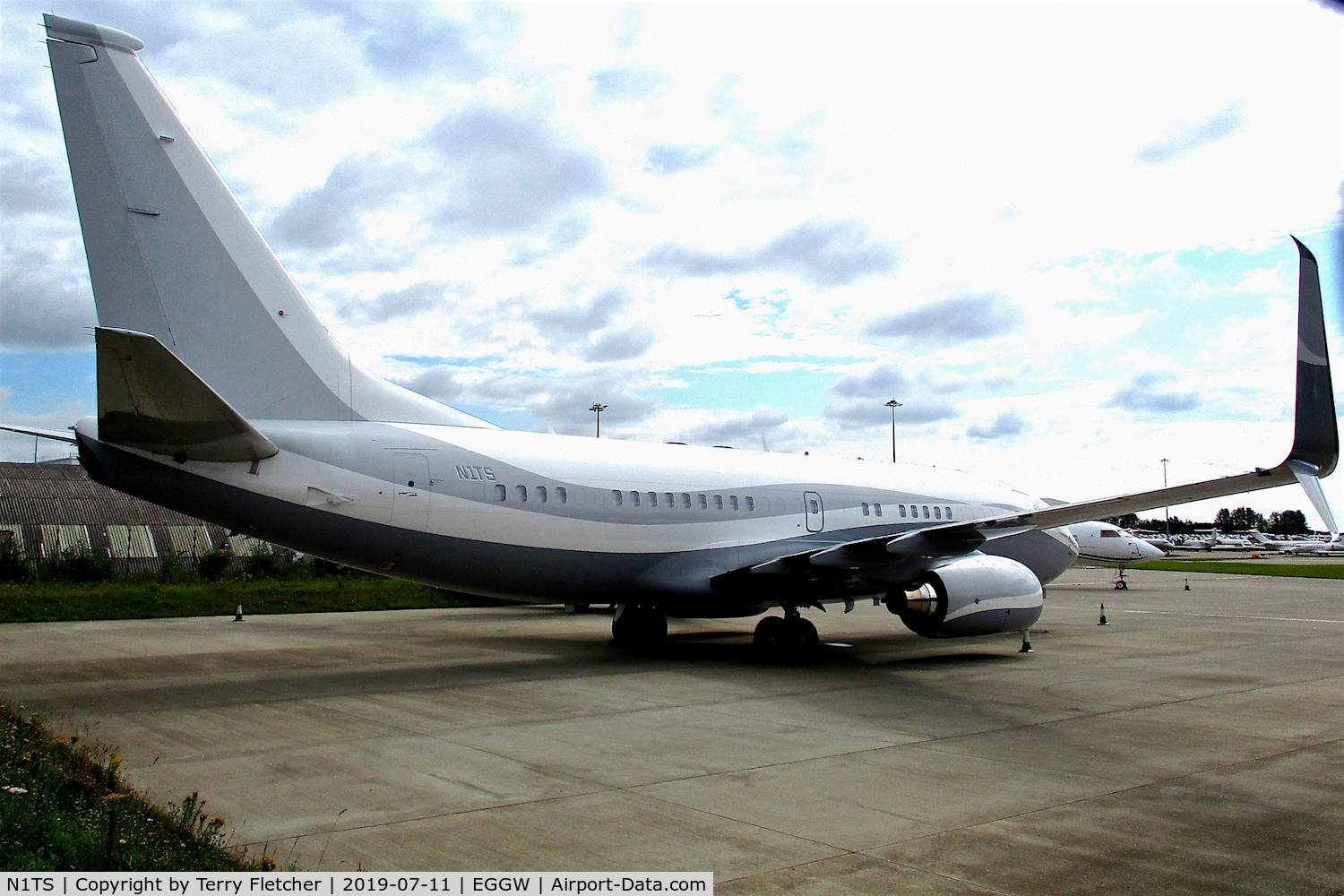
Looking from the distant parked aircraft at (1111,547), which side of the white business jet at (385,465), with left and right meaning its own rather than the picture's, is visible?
front

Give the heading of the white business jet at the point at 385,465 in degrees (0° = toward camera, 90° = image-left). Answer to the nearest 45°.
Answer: approximately 225°

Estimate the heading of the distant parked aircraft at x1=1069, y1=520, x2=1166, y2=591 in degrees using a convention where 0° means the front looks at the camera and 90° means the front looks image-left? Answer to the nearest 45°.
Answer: approximately 270°

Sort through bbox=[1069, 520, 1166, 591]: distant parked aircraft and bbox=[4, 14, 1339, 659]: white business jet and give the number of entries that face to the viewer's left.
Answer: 0

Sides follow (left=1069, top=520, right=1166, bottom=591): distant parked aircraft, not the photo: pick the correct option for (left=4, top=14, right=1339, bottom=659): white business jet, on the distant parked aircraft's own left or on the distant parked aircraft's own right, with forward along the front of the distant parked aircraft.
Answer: on the distant parked aircraft's own right
